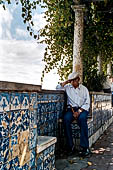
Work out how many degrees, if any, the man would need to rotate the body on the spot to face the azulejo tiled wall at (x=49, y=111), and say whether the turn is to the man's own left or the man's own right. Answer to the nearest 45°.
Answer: approximately 45° to the man's own right

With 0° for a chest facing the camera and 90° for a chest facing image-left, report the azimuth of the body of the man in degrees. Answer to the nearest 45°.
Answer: approximately 0°
